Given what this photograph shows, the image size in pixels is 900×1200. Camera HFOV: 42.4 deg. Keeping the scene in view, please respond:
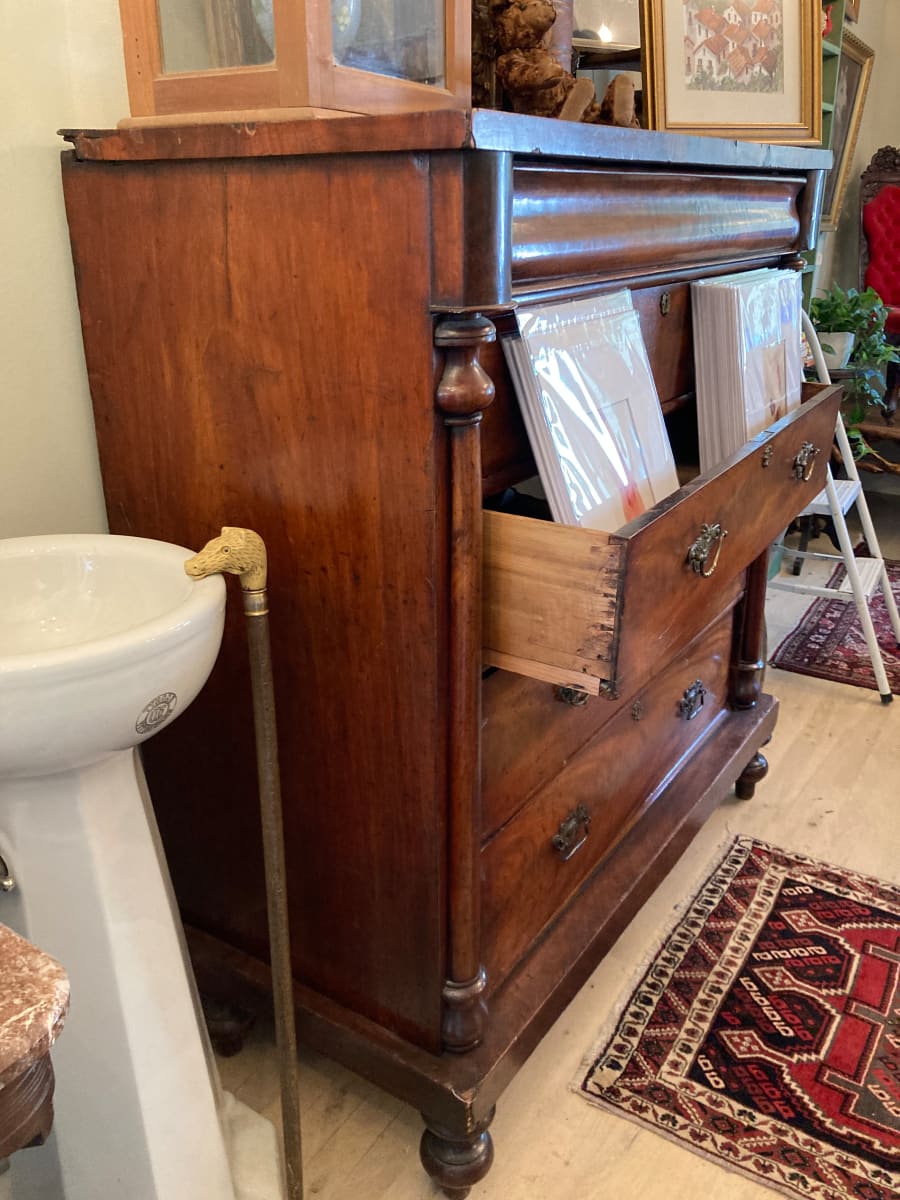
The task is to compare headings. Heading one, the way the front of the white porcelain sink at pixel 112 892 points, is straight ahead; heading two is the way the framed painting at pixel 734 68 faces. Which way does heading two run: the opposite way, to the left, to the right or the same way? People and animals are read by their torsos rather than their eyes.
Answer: to the right

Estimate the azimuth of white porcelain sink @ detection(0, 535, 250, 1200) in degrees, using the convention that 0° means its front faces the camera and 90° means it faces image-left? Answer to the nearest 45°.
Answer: approximately 315°

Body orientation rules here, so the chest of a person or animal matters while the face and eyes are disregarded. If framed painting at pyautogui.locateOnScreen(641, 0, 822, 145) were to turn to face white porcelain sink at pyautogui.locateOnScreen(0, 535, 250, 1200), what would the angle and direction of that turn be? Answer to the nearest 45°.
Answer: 0° — it already faces it

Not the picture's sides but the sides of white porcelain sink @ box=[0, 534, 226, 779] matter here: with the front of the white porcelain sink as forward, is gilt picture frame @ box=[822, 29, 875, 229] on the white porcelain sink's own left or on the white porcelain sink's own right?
on the white porcelain sink's own left

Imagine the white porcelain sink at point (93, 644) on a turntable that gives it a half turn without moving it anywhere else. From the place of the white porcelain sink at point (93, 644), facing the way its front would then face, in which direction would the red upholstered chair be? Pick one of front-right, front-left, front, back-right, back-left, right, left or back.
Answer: right

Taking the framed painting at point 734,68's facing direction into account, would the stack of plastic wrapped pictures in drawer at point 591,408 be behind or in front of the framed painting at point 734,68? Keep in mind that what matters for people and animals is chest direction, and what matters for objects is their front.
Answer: in front

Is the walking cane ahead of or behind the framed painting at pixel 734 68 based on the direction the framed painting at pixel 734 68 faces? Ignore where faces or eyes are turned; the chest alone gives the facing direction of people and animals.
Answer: ahead

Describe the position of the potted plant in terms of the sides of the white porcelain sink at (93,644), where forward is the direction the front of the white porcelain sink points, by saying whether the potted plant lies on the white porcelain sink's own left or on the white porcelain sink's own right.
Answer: on the white porcelain sink's own left
